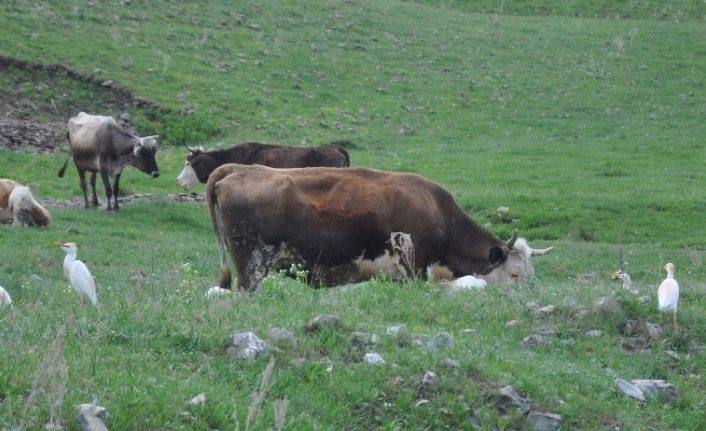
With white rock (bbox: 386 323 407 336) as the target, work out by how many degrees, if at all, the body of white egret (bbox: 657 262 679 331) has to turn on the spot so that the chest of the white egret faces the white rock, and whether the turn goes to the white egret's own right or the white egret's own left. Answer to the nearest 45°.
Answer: approximately 90° to the white egret's own left

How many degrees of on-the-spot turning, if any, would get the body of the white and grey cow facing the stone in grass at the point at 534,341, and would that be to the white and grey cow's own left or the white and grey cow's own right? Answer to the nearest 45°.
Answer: approximately 45° to the white and grey cow's own right

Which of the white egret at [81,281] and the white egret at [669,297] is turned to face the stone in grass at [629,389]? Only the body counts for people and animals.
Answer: the white egret at [669,297]

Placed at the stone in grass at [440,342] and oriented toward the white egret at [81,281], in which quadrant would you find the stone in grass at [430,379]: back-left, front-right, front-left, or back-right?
back-left

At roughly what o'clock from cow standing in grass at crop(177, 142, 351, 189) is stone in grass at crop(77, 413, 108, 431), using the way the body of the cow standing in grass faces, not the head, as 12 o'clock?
The stone in grass is roughly at 9 o'clock from the cow standing in grass.

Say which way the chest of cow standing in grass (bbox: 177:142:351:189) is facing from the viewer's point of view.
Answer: to the viewer's left

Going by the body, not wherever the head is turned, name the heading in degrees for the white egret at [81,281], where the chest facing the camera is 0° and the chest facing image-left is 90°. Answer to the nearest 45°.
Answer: approximately 90°

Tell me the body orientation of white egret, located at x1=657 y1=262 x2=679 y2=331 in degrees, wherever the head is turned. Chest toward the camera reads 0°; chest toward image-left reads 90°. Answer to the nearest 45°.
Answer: approximately 180°
